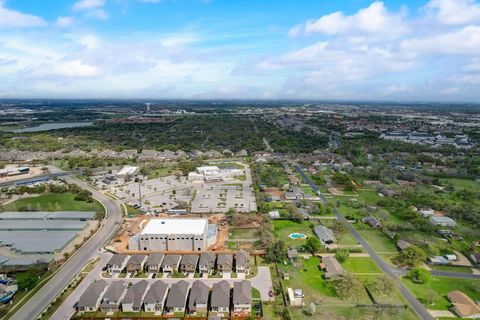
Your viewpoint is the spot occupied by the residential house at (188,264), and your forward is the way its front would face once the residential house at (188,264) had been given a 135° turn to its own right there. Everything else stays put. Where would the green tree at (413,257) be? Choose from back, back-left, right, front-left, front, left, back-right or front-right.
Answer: back-right

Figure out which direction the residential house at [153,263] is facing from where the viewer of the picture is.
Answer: facing the viewer

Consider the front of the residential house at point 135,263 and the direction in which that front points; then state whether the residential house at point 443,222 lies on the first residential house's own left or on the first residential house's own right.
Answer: on the first residential house's own left

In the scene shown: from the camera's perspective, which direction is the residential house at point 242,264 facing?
toward the camera

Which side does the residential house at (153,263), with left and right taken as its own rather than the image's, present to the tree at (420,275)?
left

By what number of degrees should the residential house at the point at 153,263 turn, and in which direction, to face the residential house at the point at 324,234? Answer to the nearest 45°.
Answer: approximately 90° to its left

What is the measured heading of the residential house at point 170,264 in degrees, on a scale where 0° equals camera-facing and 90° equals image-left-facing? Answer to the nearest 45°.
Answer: approximately 0°

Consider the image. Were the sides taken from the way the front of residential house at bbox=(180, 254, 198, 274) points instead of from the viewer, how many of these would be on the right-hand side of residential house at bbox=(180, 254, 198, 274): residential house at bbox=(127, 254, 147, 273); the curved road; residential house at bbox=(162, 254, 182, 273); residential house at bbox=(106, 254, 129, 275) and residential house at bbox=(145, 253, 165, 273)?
5

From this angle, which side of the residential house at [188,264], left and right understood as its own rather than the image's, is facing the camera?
front

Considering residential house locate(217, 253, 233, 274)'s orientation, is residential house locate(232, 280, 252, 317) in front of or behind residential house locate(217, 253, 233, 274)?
in front

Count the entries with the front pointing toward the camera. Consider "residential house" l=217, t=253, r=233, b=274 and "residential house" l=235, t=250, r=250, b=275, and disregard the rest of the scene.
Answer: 2

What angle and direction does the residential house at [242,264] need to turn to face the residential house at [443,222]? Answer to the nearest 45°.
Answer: approximately 135° to its left

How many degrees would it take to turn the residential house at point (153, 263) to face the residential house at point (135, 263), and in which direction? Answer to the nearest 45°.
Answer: approximately 90° to its right

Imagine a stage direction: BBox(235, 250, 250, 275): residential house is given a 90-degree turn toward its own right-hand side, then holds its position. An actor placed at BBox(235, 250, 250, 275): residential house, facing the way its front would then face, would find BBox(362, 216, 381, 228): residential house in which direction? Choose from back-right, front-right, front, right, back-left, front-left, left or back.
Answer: back-right
